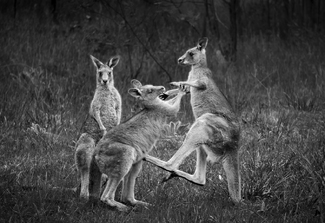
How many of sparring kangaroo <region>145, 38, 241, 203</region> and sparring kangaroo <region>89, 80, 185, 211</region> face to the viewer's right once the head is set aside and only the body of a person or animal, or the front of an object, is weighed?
1

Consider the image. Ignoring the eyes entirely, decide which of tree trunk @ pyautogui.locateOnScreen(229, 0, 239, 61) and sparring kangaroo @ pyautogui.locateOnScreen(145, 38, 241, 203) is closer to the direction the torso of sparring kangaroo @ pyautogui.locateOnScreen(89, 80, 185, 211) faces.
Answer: the sparring kangaroo

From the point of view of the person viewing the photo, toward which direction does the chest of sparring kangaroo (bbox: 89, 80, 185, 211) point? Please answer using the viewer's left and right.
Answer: facing to the right of the viewer

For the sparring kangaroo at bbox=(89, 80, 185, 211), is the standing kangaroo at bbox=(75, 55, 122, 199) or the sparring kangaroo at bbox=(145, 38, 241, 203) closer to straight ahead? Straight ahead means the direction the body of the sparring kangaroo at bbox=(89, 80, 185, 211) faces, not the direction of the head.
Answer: the sparring kangaroo

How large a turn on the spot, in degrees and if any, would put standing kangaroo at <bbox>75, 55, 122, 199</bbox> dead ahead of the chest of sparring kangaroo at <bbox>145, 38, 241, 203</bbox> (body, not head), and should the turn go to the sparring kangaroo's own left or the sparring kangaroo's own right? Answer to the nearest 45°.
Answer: approximately 45° to the sparring kangaroo's own right

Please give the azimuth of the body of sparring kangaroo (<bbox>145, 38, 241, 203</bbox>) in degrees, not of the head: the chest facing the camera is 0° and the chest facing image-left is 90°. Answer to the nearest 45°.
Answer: approximately 90°

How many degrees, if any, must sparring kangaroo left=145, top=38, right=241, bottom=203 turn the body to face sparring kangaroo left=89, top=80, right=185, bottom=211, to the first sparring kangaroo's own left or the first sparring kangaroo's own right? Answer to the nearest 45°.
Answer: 0° — it already faces it

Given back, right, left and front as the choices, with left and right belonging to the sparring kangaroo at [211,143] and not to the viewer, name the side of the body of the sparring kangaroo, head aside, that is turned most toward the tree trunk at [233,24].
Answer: right

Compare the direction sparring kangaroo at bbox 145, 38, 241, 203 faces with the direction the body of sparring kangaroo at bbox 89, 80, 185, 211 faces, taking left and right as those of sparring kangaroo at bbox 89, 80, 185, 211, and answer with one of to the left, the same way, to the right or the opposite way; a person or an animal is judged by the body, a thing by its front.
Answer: the opposite way
